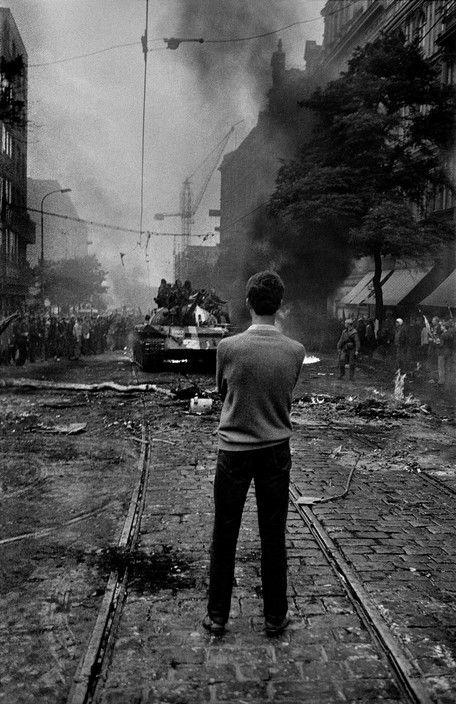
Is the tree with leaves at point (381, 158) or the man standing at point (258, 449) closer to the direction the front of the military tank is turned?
the man standing

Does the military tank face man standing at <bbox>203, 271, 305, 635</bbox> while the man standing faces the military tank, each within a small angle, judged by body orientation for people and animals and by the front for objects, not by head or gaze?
yes

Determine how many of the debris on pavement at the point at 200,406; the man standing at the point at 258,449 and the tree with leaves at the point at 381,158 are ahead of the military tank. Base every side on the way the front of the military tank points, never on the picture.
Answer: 2

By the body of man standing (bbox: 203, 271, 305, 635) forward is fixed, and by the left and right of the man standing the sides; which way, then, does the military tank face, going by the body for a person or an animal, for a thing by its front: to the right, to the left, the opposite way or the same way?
the opposite way

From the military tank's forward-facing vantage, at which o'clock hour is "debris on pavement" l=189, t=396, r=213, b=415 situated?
The debris on pavement is roughly at 12 o'clock from the military tank.

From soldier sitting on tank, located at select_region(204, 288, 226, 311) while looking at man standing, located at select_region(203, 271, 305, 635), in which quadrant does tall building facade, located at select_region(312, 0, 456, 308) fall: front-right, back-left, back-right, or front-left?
back-left

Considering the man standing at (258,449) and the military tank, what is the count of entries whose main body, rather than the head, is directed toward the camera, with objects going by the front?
1

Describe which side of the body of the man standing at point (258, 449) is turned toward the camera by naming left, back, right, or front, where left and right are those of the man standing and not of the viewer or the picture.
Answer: back

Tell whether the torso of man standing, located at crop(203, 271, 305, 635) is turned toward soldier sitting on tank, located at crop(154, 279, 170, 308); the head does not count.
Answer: yes

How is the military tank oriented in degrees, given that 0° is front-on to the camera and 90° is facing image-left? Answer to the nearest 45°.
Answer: approximately 0°

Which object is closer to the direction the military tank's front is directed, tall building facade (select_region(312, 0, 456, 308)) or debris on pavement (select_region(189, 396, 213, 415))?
the debris on pavement

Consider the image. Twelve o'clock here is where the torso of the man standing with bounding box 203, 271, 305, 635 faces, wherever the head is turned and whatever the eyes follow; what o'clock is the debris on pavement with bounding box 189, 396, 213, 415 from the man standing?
The debris on pavement is roughly at 12 o'clock from the man standing.

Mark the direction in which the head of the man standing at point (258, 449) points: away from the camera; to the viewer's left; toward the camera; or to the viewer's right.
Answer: away from the camera
